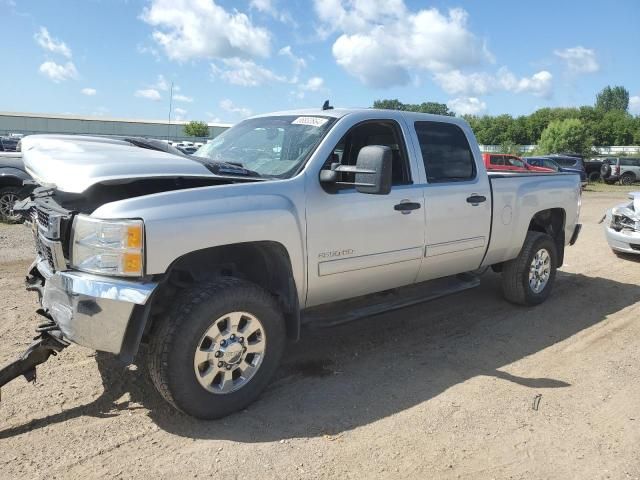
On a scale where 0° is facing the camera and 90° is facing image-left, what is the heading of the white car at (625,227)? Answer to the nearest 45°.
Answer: approximately 45°

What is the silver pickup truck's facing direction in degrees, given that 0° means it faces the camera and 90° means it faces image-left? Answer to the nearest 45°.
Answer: approximately 45°

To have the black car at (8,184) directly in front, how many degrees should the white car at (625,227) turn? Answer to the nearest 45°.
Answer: approximately 45° to its right

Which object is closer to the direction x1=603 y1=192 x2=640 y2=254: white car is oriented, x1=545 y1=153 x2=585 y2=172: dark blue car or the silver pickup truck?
the silver pickup truck

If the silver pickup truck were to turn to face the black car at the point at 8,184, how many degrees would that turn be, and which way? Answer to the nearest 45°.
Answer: approximately 90° to its right

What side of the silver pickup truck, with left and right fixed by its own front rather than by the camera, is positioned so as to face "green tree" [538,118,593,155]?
back

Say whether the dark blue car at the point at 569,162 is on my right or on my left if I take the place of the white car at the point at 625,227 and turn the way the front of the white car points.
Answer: on my right
